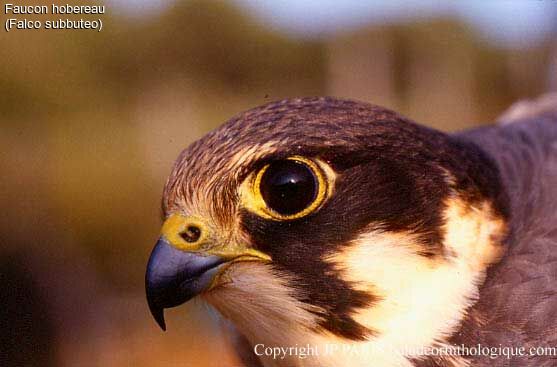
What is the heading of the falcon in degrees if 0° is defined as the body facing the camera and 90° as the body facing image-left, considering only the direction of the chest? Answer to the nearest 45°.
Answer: approximately 90°
